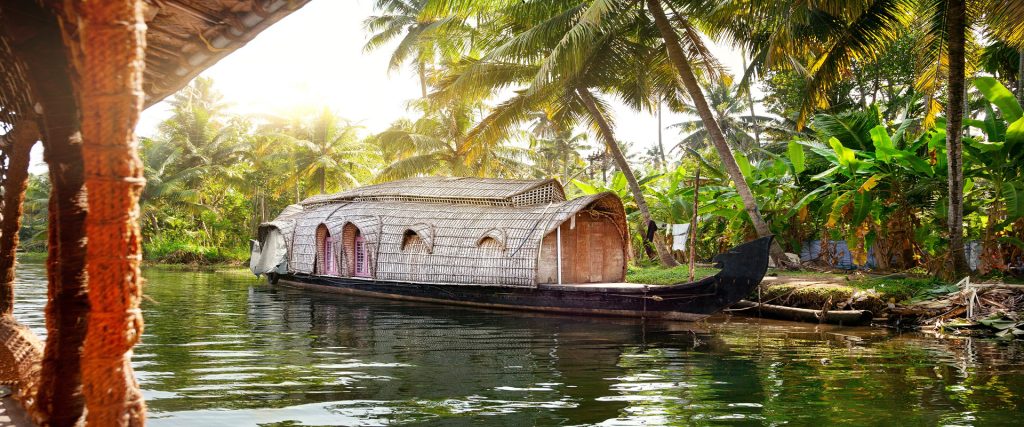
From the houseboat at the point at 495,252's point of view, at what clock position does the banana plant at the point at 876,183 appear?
The banana plant is roughly at 11 o'clock from the houseboat.

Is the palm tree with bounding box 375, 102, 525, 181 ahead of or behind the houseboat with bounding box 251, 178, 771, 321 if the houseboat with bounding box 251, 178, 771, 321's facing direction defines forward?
behind

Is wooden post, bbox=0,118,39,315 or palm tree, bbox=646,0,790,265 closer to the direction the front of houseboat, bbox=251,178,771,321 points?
the palm tree

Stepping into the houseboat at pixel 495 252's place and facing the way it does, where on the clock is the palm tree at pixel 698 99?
The palm tree is roughly at 11 o'clock from the houseboat.

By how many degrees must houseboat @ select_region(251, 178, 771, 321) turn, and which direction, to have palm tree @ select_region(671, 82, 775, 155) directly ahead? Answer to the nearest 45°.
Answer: approximately 90° to its left

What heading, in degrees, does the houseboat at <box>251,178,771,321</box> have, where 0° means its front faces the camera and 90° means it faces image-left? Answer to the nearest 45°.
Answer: approximately 315°

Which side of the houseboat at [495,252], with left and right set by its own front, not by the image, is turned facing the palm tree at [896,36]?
front

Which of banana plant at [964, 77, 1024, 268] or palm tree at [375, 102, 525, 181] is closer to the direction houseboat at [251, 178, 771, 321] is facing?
the banana plant

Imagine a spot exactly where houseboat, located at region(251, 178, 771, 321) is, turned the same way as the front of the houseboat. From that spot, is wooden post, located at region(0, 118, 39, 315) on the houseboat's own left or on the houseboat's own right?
on the houseboat's own right
